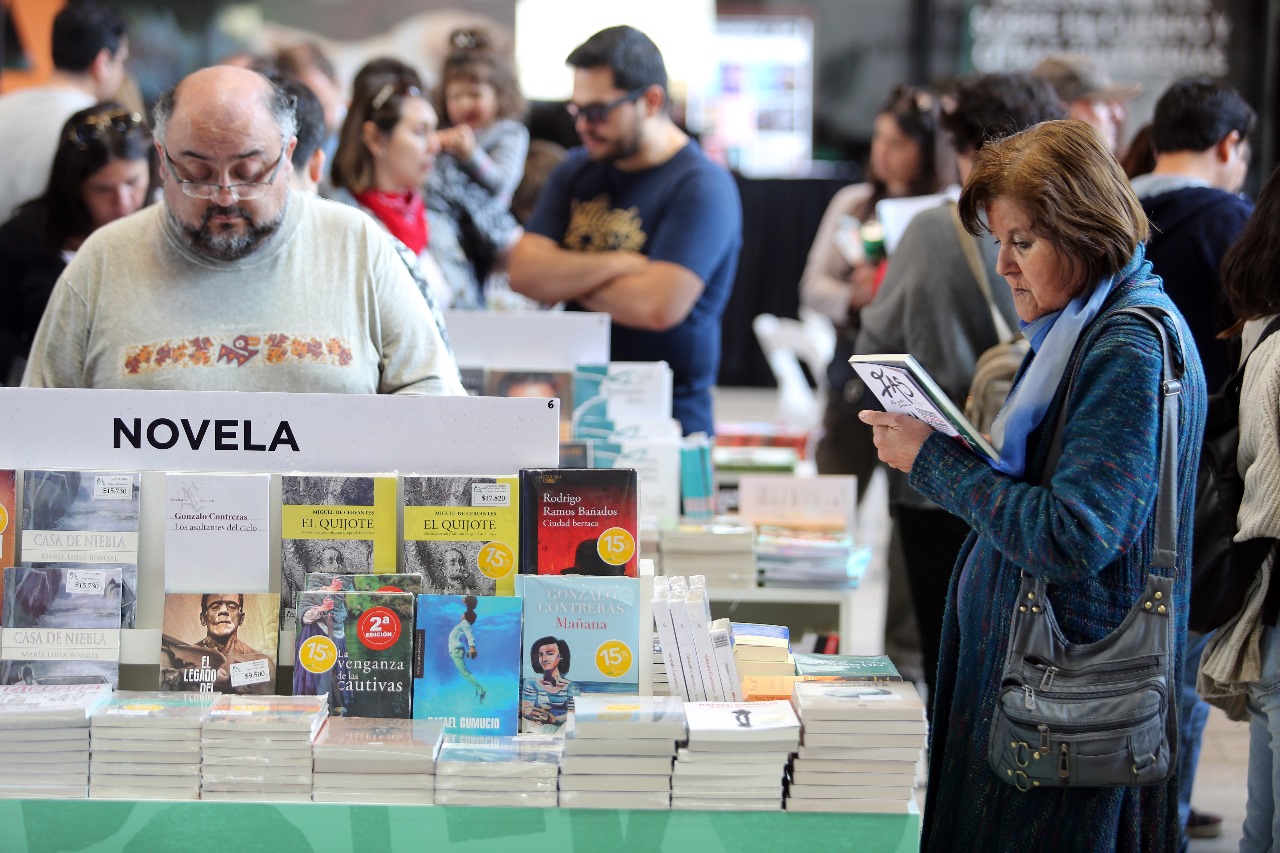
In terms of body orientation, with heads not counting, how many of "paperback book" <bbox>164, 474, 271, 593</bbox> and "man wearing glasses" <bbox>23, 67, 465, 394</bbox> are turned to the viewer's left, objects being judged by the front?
0

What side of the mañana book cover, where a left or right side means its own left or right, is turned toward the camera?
front

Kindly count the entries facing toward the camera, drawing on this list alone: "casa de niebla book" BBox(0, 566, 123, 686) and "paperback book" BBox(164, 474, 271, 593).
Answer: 2

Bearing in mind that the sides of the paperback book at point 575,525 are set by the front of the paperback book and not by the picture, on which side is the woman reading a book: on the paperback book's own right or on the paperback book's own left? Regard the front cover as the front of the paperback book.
on the paperback book's own left

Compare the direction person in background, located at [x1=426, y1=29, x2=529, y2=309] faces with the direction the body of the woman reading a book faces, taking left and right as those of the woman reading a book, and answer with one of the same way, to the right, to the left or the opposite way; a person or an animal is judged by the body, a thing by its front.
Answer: to the left

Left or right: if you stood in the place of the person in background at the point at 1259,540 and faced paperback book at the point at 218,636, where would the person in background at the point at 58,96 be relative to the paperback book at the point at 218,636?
right

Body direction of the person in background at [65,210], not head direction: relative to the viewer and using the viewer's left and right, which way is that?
facing the viewer and to the right of the viewer

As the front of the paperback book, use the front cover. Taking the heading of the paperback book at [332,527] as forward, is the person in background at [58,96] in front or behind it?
behind

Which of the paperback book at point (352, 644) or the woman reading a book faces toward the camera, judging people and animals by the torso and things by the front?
the paperback book

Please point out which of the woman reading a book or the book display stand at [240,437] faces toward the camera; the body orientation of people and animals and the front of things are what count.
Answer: the book display stand

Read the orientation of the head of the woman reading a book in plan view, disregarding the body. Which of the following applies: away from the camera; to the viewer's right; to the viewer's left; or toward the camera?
to the viewer's left

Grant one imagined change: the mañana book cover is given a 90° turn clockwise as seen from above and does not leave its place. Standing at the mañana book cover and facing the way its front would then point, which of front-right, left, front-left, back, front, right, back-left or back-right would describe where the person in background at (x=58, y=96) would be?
front-right

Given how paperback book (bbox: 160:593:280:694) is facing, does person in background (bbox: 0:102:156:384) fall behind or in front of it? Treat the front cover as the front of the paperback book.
behind

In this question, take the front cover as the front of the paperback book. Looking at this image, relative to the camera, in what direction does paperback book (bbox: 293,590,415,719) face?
facing the viewer

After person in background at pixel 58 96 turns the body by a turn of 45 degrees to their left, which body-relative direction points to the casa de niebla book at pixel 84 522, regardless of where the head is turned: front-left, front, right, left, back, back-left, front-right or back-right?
back

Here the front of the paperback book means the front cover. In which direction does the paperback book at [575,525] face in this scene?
toward the camera
